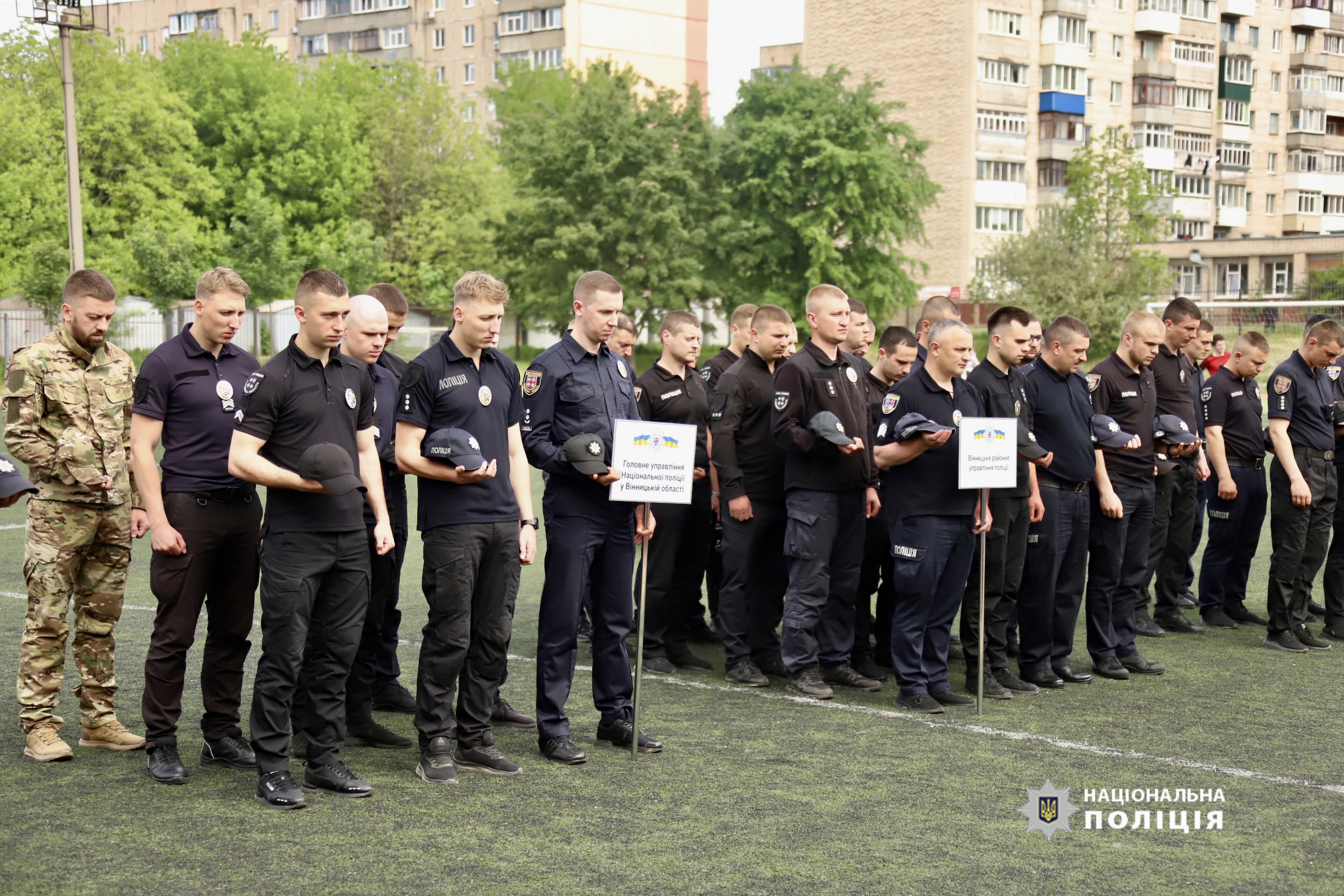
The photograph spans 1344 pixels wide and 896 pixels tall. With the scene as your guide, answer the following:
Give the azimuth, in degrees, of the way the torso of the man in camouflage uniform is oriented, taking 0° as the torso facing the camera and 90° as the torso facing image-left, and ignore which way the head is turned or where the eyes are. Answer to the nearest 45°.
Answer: approximately 315°

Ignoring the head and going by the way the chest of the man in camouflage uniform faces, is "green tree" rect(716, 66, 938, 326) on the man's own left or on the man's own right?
on the man's own left

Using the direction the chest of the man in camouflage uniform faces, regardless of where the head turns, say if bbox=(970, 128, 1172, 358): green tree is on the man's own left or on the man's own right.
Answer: on the man's own left
